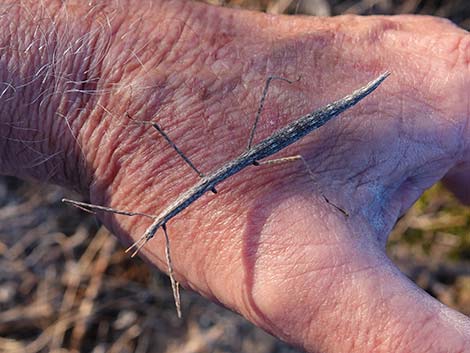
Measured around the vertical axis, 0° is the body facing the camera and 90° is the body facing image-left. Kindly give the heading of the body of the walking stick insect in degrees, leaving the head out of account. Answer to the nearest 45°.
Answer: approximately 45°
